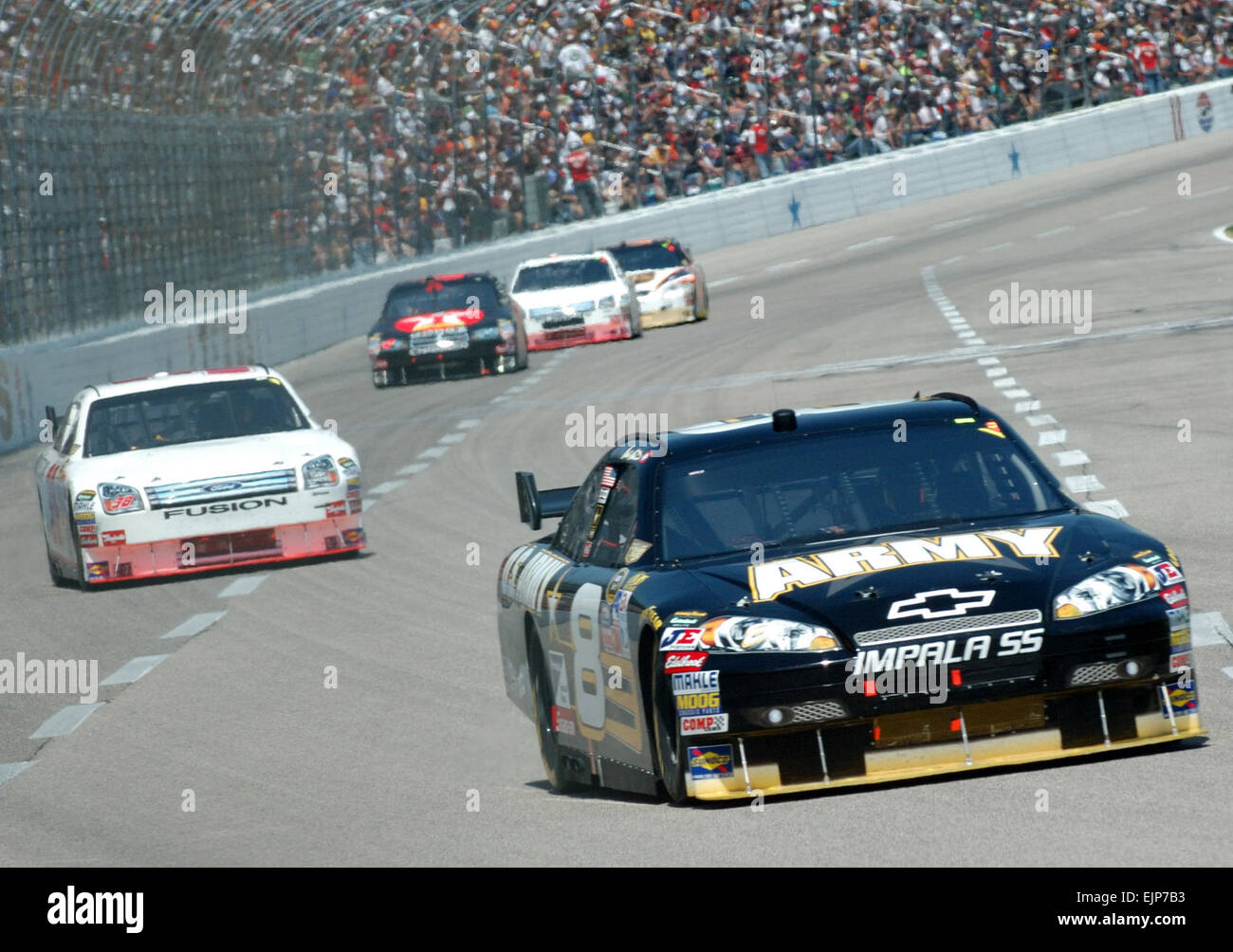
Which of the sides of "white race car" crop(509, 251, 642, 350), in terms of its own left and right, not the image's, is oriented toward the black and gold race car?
front

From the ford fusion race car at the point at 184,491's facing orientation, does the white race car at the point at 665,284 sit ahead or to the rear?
to the rear

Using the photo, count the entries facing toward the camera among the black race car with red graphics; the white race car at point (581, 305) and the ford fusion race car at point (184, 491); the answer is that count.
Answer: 3

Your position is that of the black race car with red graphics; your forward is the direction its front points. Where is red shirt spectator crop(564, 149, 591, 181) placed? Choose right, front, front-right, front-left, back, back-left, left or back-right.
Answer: back

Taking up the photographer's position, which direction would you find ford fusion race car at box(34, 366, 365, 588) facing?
facing the viewer

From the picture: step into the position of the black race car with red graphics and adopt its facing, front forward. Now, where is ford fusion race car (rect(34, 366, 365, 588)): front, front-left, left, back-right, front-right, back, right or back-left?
front

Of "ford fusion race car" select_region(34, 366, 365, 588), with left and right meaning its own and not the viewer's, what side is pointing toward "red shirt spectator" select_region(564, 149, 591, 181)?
back

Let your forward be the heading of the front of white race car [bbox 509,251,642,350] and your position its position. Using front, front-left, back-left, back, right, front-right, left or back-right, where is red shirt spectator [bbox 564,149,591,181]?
back

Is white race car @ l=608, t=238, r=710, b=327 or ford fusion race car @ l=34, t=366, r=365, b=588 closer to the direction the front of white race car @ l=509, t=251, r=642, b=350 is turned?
the ford fusion race car

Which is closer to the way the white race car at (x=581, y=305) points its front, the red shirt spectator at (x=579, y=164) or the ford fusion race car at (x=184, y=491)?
the ford fusion race car

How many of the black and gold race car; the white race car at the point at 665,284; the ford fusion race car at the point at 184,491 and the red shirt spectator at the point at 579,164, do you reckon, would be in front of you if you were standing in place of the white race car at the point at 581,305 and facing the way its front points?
2

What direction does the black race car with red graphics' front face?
toward the camera

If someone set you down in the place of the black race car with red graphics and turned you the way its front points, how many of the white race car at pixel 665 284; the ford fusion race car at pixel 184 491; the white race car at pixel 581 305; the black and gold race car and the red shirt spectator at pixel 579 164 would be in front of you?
2
